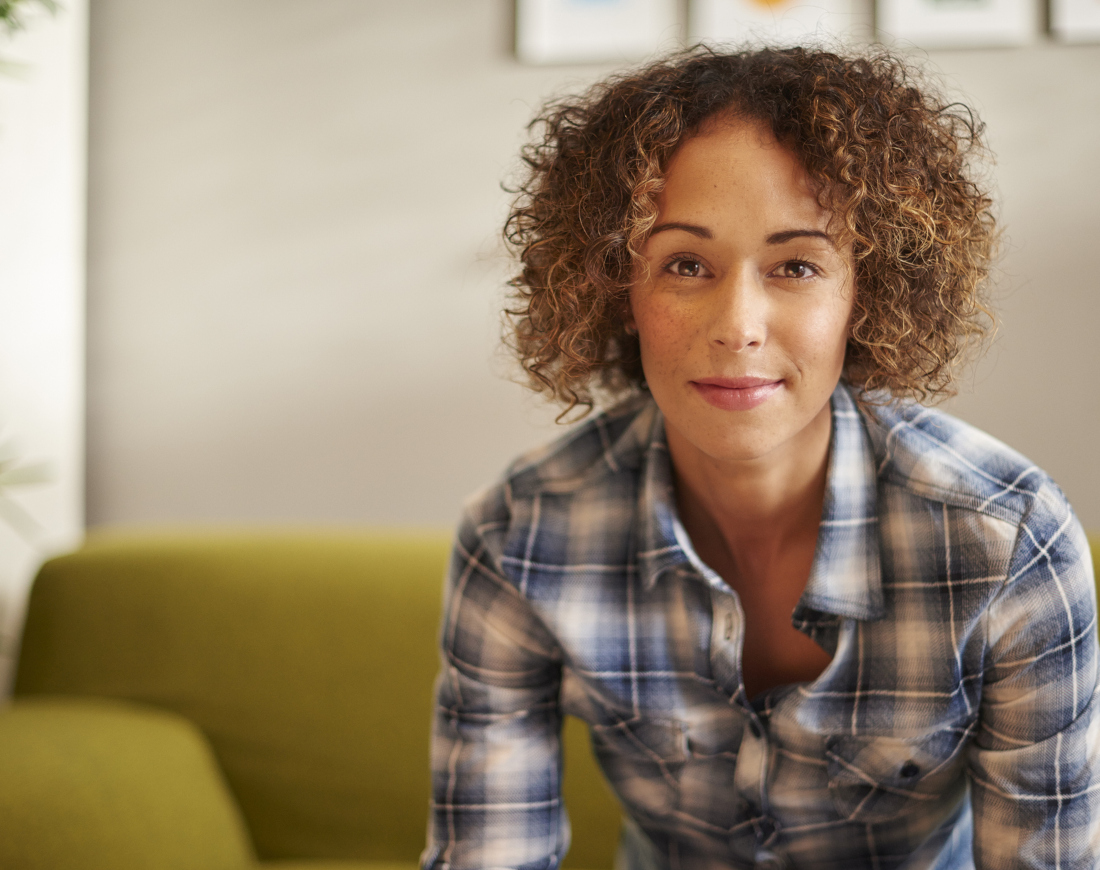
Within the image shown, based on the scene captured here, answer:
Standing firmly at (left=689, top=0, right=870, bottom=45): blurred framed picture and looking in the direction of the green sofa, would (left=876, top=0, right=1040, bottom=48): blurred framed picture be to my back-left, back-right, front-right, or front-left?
back-left

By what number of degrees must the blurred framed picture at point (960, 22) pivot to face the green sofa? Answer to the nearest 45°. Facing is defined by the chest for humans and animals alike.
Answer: approximately 45° to its right

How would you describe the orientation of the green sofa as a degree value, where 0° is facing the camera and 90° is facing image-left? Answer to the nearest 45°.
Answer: approximately 0°

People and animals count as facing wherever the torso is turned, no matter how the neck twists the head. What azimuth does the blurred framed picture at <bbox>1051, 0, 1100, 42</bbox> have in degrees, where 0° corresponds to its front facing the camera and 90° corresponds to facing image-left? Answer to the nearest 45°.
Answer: approximately 0°

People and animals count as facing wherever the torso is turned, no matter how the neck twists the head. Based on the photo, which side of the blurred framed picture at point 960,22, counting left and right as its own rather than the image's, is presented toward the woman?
front

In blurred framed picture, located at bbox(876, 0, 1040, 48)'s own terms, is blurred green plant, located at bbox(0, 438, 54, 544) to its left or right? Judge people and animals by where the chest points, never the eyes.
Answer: on its right
